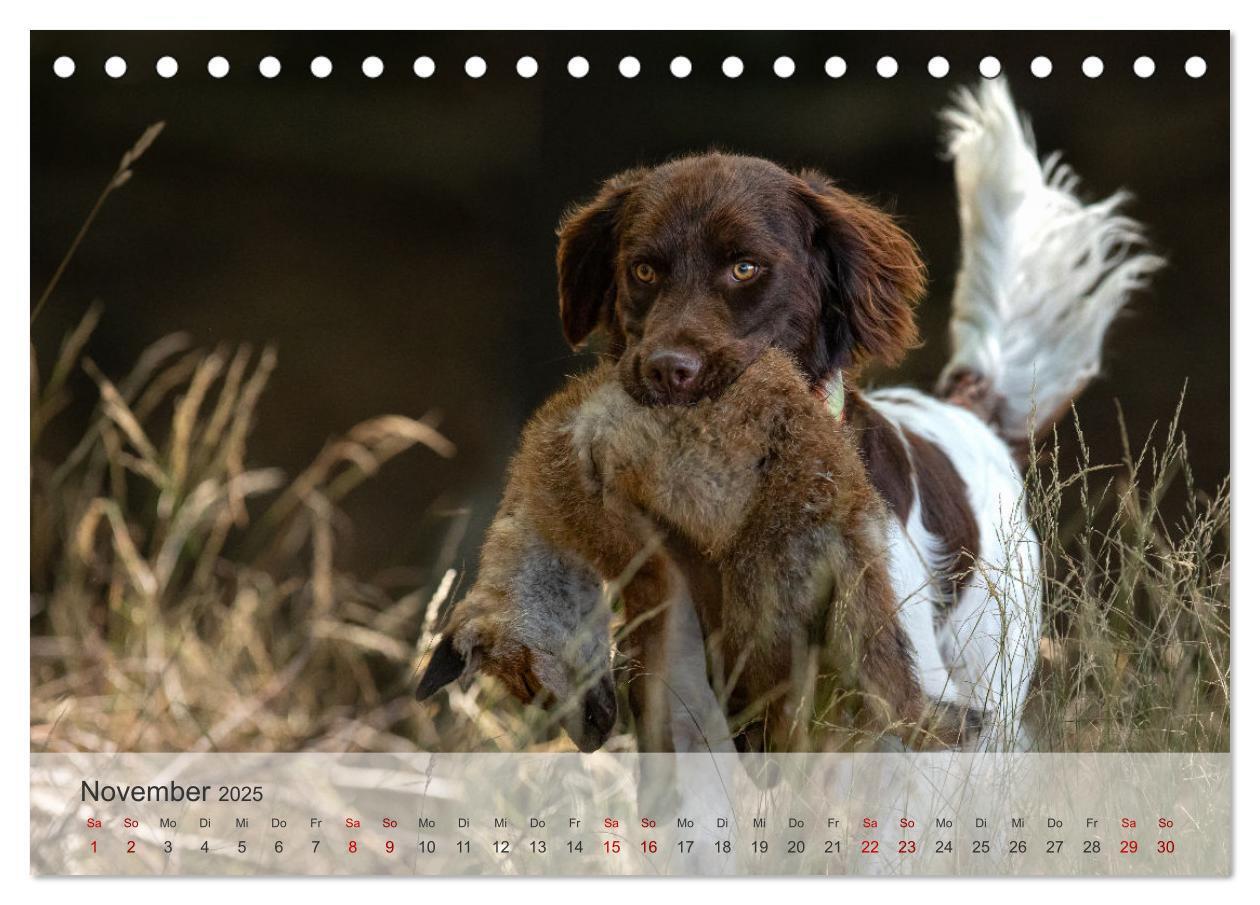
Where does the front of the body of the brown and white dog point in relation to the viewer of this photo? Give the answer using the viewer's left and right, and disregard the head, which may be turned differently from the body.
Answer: facing the viewer and to the left of the viewer
